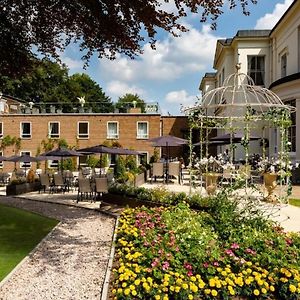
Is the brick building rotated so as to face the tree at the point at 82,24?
yes

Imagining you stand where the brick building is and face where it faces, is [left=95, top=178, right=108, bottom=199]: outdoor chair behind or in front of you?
in front

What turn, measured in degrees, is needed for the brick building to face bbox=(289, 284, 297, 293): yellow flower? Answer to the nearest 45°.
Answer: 0° — it already faces it

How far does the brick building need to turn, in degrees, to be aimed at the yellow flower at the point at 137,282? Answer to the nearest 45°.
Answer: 0° — it already faces it

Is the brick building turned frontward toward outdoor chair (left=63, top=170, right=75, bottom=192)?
yes

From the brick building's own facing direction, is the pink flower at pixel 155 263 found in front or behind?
in front

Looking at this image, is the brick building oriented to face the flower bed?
yes

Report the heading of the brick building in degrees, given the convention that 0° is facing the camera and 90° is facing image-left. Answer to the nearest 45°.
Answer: approximately 0°

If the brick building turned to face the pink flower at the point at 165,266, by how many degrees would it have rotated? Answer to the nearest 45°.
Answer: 0° — it already faces it

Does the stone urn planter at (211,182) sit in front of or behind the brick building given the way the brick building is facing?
in front

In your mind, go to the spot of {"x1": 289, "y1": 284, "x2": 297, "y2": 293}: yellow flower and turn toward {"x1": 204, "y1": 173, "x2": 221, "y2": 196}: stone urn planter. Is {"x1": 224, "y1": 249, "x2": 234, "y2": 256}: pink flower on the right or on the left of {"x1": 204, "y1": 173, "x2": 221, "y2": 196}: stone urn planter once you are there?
left
